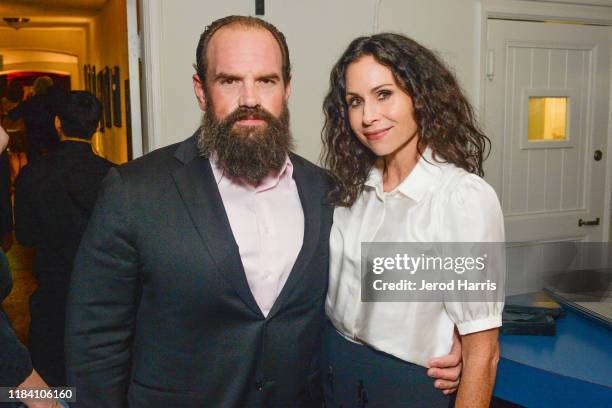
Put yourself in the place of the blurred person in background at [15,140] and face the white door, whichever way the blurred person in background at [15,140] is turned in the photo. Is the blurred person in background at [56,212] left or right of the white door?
right

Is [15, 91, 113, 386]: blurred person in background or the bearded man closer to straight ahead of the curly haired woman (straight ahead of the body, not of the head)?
the bearded man

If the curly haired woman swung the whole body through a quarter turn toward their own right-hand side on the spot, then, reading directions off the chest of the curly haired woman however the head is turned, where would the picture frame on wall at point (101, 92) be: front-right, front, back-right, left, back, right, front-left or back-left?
front

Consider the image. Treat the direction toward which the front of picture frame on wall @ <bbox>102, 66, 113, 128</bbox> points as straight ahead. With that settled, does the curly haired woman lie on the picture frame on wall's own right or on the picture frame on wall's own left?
on the picture frame on wall's own left

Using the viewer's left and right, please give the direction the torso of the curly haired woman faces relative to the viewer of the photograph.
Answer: facing the viewer and to the left of the viewer

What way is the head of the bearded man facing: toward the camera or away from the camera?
toward the camera

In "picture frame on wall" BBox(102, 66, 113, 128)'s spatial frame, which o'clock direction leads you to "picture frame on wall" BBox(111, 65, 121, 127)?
"picture frame on wall" BBox(111, 65, 121, 127) is roughly at 9 o'clock from "picture frame on wall" BBox(102, 66, 113, 128).

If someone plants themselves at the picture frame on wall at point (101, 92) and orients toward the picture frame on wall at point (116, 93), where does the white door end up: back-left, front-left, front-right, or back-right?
front-left

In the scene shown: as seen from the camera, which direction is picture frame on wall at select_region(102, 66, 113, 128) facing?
to the viewer's left

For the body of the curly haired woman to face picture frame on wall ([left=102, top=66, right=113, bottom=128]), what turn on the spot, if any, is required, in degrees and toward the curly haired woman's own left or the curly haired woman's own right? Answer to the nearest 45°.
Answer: approximately 90° to the curly haired woman's own right

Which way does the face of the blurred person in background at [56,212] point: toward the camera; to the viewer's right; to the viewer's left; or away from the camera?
away from the camera

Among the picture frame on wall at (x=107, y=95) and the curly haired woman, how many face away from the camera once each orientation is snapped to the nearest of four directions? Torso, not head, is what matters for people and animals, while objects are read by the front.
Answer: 0

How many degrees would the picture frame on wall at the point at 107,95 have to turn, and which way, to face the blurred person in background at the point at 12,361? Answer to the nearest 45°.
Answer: approximately 90° to its left
